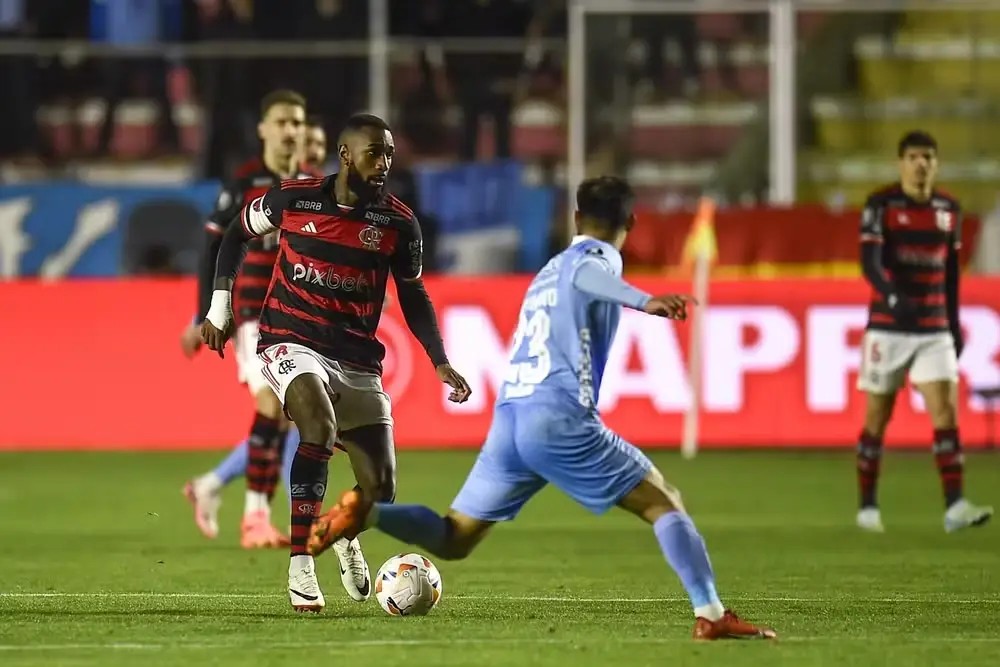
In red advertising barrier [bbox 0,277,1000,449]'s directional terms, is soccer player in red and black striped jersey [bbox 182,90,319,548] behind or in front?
in front

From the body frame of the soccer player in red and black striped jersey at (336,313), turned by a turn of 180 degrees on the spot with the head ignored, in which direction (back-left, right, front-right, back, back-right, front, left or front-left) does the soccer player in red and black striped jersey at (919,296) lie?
right

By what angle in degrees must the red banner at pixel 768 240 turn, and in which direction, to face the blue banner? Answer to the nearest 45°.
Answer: approximately 90° to its right

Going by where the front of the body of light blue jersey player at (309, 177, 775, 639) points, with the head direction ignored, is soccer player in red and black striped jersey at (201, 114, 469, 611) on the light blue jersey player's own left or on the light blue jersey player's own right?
on the light blue jersey player's own left

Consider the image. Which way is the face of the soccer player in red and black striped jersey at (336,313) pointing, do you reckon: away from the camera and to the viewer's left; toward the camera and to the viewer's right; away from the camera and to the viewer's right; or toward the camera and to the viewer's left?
toward the camera and to the viewer's right

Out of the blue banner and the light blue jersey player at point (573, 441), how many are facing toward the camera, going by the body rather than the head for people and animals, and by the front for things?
1

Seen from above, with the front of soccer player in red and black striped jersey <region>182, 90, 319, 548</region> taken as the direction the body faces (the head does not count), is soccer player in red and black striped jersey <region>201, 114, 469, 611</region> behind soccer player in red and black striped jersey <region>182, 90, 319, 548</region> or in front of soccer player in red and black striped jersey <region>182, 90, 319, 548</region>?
in front

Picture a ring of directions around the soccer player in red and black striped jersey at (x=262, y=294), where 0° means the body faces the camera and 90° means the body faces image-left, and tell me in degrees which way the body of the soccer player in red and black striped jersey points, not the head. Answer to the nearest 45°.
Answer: approximately 315°

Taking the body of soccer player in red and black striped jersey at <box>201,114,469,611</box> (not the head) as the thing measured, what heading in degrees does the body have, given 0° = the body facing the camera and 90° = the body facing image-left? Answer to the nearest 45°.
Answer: approximately 315°
